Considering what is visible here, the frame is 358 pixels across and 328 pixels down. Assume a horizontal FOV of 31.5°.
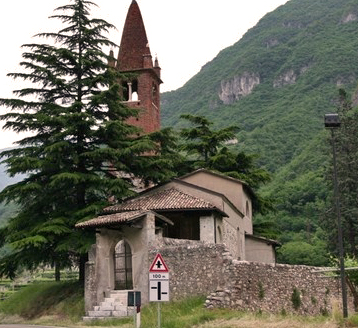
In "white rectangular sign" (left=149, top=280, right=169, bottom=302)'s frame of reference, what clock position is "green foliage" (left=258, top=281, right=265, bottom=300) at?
The green foliage is roughly at 7 o'clock from the white rectangular sign.

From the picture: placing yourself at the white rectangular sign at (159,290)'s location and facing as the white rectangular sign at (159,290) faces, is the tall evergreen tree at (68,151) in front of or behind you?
behind

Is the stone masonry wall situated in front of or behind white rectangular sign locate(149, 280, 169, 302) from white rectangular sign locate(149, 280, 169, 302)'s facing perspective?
behind

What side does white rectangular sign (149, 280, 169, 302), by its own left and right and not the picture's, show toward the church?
back

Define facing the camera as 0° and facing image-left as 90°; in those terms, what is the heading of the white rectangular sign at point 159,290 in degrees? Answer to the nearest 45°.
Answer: approximately 0°
